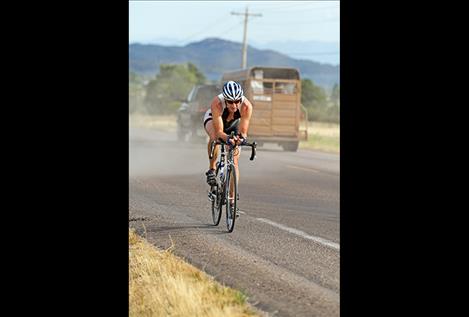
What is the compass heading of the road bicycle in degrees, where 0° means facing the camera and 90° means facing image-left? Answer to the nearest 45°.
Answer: approximately 0°
